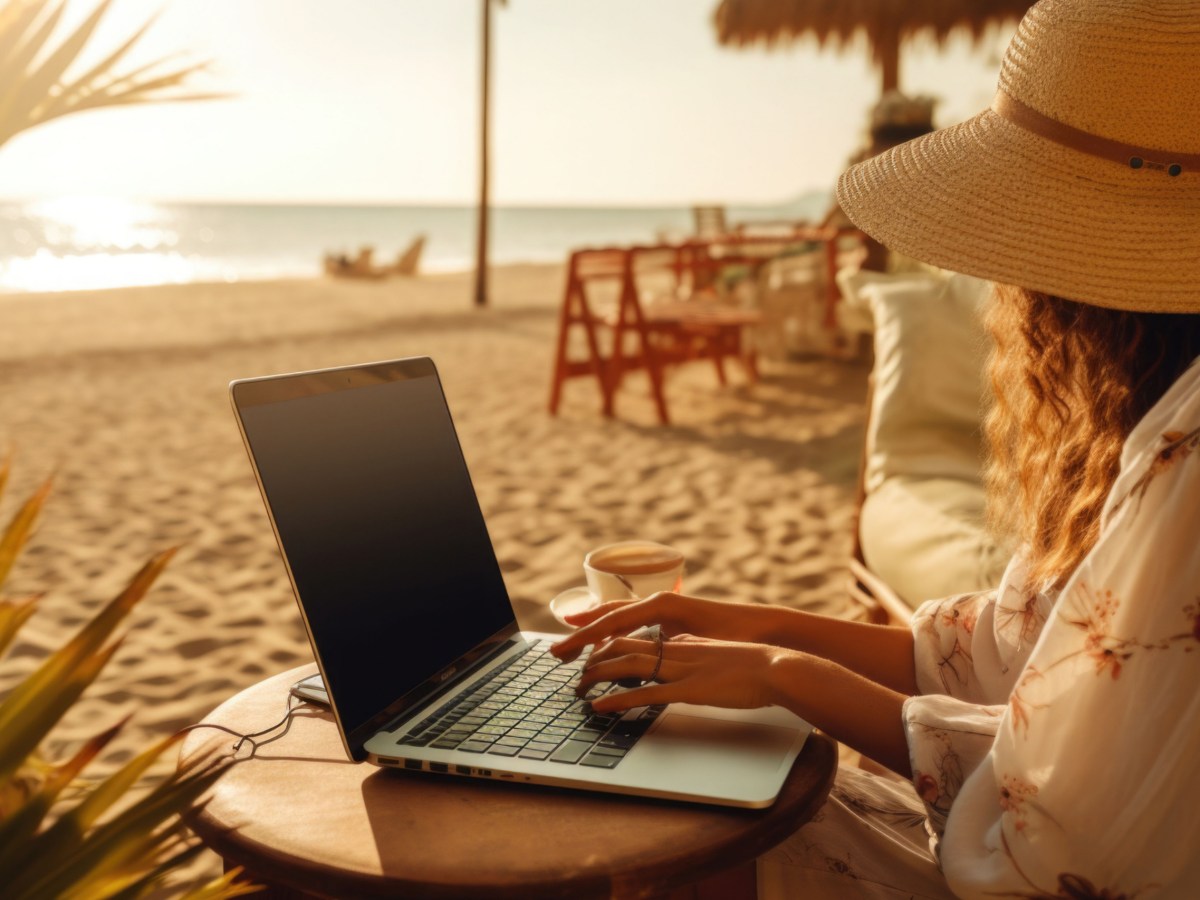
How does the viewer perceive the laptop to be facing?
facing the viewer and to the right of the viewer

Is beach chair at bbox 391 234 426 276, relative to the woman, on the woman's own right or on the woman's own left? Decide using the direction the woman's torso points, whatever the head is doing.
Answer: on the woman's own right

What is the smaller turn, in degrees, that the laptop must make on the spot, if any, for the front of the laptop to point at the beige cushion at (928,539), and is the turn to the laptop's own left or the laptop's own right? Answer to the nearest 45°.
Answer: approximately 90° to the laptop's own left

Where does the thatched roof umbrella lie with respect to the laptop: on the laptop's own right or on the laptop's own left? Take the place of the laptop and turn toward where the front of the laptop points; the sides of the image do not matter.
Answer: on the laptop's own left

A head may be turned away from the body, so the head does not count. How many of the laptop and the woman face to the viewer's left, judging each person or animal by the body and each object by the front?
1

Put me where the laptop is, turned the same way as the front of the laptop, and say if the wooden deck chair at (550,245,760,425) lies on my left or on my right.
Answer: on my left

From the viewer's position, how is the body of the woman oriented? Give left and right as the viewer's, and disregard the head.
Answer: facing to the left of the viewer

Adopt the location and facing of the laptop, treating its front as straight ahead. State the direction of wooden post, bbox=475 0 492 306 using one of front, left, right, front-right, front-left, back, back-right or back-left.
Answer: back-left

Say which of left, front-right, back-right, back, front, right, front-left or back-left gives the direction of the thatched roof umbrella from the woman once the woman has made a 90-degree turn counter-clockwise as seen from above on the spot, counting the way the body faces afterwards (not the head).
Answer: back

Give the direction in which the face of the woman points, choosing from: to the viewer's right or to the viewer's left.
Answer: to the viewer's left
